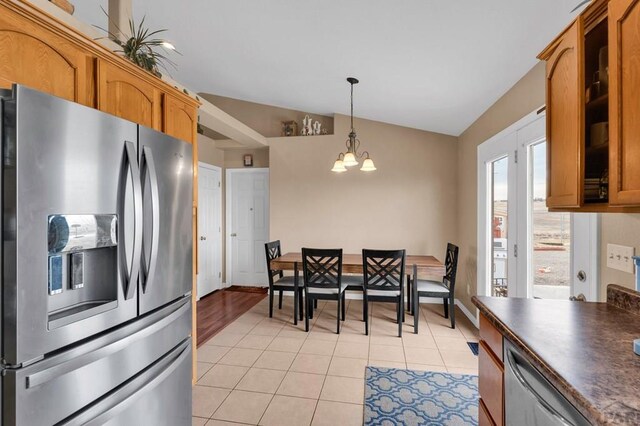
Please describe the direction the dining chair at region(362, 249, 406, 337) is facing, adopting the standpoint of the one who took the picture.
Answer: facing away from the viewer

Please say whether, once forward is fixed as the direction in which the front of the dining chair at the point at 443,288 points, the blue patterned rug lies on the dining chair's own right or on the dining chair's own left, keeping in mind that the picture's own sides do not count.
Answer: on the dining chair's own left

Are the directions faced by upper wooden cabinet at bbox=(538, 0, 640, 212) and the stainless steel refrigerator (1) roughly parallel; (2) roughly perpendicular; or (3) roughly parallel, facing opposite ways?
roughly parallel, facing opposite ways

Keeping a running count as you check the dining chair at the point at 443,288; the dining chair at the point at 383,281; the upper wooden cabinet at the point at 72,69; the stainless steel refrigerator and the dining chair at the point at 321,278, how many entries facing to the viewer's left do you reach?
1

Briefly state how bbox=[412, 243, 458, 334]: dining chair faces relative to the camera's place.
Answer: facing to the left of the viewer

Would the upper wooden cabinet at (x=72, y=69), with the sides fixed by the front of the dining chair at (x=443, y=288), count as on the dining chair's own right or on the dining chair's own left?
on the dining chair's own left

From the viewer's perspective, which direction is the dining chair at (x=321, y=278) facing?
away from the camera

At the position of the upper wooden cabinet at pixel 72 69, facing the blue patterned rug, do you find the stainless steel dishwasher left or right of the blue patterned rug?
right

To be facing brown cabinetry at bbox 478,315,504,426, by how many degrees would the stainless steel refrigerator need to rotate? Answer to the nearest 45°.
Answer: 0° — it already faces it

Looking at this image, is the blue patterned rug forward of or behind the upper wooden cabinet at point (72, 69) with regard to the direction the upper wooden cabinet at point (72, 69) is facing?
forward

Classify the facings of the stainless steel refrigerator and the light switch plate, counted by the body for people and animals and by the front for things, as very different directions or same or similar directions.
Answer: very different directions

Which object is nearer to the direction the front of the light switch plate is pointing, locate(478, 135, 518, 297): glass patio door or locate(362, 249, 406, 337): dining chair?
the dining chair

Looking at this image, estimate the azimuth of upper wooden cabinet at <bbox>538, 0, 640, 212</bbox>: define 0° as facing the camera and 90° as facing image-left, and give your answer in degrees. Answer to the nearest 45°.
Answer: approximately 45°

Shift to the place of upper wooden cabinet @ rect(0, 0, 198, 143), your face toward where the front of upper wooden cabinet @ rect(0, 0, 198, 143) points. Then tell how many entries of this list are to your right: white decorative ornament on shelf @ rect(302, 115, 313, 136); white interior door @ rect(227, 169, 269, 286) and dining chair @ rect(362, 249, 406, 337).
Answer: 0

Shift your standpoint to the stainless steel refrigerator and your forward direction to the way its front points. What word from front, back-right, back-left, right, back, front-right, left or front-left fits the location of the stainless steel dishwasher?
front

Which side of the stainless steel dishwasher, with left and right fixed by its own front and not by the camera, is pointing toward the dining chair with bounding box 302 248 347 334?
right

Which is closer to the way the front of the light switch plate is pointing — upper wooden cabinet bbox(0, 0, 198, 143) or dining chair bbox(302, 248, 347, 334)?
the upper wooden cabinet

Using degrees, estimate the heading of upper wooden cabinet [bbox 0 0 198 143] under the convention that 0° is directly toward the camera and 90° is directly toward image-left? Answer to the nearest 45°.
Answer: approximately 315°

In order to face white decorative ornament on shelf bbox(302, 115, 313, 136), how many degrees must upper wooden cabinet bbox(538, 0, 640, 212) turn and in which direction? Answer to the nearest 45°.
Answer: approximately 90° to its right
